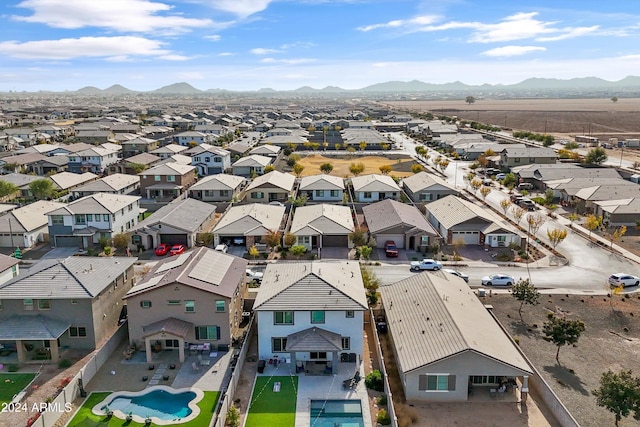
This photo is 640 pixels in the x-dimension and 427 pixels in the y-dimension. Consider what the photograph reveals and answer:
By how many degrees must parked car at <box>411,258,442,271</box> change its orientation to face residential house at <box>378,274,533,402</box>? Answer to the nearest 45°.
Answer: approximately 90° to its left

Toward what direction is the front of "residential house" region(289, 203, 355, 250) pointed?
toward the camera

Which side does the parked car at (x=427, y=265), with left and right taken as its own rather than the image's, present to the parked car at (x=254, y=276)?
front

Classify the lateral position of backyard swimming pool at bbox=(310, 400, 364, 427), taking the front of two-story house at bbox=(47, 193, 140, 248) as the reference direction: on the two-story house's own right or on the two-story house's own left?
on the two-story house's own left

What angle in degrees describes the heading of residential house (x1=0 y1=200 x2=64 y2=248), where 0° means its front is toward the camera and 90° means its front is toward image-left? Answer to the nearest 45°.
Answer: approximately 45°

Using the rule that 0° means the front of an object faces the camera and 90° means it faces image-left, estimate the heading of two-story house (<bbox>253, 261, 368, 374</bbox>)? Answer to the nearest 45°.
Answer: approximately 180°

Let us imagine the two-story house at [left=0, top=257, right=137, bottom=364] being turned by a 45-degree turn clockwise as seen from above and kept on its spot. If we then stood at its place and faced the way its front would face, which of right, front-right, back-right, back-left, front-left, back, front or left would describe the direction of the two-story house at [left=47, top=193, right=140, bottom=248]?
left

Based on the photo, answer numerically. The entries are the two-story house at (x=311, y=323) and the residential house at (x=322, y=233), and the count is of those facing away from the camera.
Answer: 1

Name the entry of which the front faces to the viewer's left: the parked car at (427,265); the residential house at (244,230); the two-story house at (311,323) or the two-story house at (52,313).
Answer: the parked car

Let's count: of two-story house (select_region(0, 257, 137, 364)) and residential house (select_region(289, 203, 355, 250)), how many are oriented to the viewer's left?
0

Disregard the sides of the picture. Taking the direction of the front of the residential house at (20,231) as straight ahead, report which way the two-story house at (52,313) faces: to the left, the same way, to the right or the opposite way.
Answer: the opposite way

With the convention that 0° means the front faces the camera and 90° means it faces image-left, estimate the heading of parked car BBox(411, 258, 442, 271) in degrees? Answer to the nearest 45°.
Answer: approximately 90°

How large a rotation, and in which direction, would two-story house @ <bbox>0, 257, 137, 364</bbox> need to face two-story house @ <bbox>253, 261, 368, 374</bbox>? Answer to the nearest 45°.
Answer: approximately 90° to its right

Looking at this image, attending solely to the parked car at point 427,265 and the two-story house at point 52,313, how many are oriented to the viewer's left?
1

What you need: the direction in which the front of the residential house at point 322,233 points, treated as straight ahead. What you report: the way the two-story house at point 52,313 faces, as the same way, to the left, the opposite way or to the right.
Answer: the opposite way

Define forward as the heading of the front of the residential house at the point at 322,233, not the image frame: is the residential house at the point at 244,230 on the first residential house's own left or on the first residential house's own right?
on the first residential house's own right

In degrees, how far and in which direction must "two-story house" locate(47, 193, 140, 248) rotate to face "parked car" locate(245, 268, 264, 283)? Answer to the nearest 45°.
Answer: approximately 90° to its left

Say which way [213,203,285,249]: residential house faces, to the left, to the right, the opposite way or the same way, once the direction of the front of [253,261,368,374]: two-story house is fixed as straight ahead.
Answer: the opposite way
